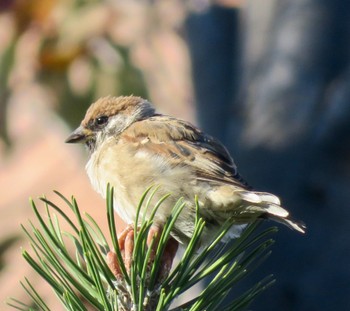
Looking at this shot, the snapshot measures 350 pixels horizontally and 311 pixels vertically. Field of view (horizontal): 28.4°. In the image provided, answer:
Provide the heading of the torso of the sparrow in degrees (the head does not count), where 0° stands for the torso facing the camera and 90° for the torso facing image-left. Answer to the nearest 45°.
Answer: approximately 90°
